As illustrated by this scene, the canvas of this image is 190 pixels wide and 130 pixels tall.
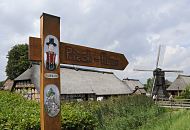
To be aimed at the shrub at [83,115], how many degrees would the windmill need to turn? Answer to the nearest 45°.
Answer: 0° — it already faces it

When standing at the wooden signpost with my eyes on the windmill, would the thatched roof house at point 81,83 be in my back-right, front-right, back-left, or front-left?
front-left

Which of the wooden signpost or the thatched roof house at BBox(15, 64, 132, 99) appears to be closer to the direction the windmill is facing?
the wooden signpost

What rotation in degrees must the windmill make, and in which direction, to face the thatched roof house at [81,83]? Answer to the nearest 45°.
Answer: approximately 45° to its right

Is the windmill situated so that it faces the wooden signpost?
yes

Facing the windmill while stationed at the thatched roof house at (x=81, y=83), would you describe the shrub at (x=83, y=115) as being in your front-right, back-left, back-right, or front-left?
back-right

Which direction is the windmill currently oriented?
toward the camera

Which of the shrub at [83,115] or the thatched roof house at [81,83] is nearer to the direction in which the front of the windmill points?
the shrub
